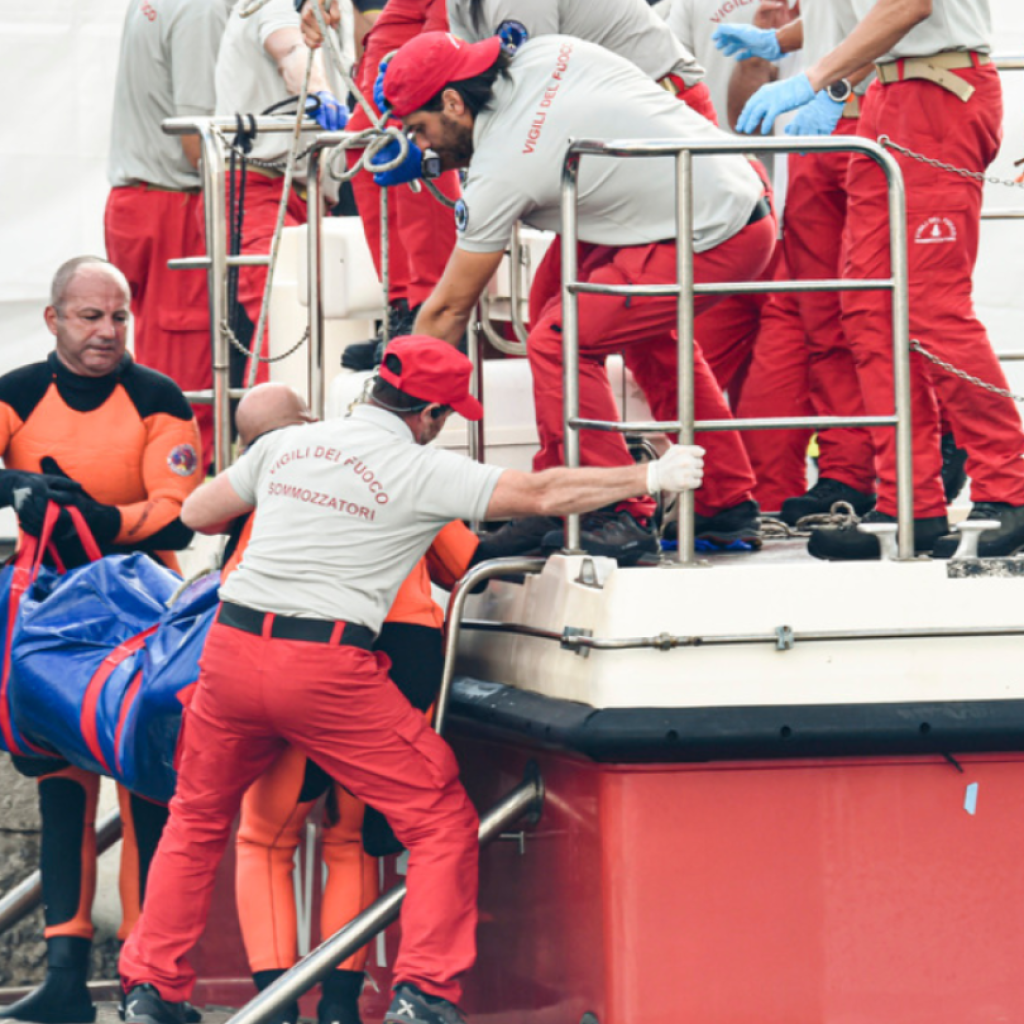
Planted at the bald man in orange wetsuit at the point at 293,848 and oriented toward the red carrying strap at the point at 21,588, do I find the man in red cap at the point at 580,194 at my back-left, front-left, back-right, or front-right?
back-right

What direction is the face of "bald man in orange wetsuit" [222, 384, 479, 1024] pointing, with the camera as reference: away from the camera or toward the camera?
away from the camera

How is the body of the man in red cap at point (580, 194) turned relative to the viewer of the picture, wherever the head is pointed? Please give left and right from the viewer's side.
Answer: facing to the left of the viewer
